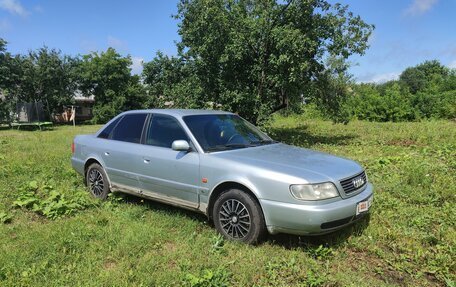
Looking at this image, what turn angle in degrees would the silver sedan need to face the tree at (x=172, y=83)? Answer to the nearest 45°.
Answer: approximately 135° to its left

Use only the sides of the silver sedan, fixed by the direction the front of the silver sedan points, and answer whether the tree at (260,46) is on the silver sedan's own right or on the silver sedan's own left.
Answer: on the silver sedan's own left

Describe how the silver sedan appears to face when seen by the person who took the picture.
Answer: facing the viewer and to the right of the viewer

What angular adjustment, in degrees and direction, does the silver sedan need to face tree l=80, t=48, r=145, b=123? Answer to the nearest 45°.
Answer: approximately 135° to its left
